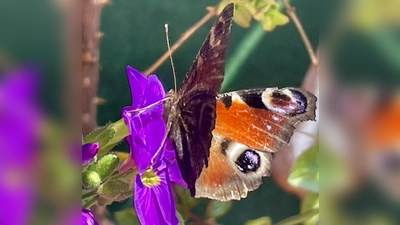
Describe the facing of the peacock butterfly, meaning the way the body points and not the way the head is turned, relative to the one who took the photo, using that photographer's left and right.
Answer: facing to the left of the viewer
